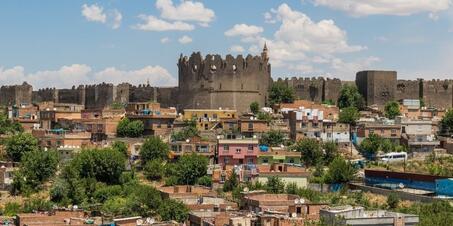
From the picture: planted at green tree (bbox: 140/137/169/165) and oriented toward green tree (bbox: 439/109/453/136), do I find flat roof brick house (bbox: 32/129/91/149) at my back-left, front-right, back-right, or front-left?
back-left

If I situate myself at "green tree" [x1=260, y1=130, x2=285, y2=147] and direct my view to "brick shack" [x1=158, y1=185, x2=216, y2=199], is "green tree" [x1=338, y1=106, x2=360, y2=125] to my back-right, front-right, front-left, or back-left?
back-left

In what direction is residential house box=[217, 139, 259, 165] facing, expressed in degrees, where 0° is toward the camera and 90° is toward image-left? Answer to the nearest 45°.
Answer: approximately 0°

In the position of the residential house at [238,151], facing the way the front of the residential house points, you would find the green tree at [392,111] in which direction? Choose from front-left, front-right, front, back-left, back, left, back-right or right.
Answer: back-left

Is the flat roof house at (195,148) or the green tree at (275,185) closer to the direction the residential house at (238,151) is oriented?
the green tree

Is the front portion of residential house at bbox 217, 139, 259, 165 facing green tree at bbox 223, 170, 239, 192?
yes

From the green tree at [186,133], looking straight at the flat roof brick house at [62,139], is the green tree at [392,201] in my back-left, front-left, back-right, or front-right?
back-left

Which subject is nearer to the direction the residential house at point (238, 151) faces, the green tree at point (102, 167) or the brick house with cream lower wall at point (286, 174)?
the brick house with cream lower wall

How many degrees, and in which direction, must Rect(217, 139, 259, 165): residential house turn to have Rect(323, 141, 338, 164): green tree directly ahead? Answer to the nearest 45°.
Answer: approximately 90° to its left
